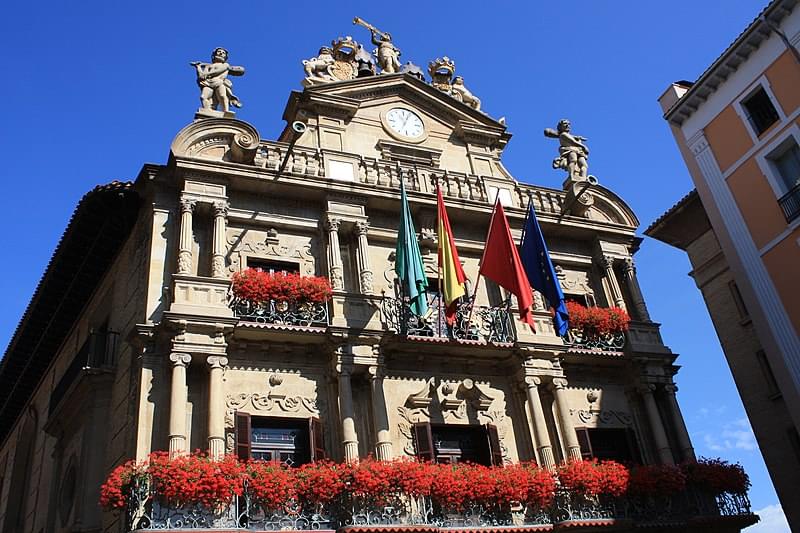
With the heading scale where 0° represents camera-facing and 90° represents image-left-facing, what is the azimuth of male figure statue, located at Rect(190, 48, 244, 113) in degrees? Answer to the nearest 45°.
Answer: approximately 0°

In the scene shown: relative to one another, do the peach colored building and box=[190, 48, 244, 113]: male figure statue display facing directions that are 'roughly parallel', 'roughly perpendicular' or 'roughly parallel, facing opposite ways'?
roughly perpendicular

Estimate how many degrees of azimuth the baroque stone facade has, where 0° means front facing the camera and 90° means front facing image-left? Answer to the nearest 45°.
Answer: approximately 315°

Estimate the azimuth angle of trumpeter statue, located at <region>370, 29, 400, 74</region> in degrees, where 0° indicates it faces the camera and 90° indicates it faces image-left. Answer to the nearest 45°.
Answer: approximately 45°

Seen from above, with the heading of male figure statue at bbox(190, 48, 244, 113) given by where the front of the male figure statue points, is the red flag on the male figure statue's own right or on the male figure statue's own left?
on the male figure statue's own left

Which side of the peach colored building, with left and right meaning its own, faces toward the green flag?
front

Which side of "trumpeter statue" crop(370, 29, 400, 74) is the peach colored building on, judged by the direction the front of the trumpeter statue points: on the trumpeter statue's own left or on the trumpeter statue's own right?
on the trumpeter statue's own left

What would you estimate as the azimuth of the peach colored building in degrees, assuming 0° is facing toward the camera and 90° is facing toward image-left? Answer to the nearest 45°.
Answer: approximately 45°

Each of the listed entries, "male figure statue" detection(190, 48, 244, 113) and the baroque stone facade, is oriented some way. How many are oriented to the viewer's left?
0
